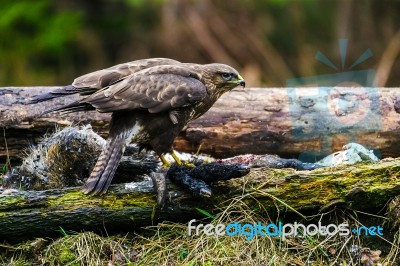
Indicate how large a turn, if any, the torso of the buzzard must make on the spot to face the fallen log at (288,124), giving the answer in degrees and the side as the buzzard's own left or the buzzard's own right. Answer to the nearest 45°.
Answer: approximately 45° to the buzzard's own left

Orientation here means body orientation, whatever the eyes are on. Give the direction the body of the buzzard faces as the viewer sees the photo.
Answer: to the viewer's right
